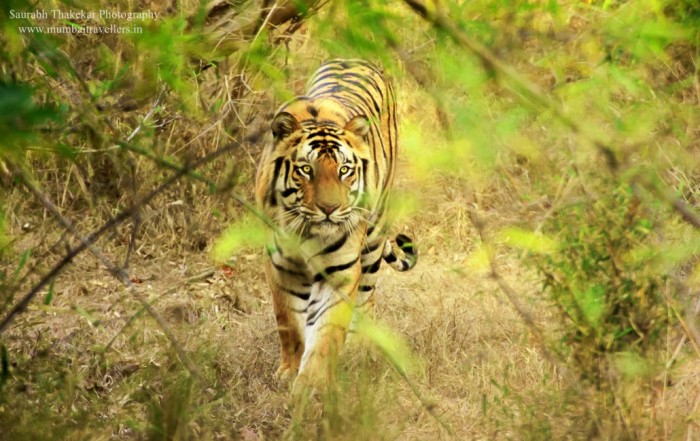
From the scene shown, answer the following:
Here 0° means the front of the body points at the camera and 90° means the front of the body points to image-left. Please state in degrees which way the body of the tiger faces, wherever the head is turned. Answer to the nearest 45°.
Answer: approximately 0°

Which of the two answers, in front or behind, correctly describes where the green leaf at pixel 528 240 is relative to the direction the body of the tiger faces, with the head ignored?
in front

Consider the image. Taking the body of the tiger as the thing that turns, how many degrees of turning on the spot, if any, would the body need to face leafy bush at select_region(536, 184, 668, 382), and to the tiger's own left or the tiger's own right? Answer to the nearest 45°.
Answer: approximately 45° to the tiger's own left

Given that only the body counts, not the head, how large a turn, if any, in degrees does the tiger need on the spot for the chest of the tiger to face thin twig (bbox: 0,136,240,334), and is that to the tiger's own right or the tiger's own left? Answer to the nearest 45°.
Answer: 0° — it already faces it

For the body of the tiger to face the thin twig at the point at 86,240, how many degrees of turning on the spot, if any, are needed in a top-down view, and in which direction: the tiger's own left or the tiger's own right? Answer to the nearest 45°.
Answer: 0° — it already faces it
